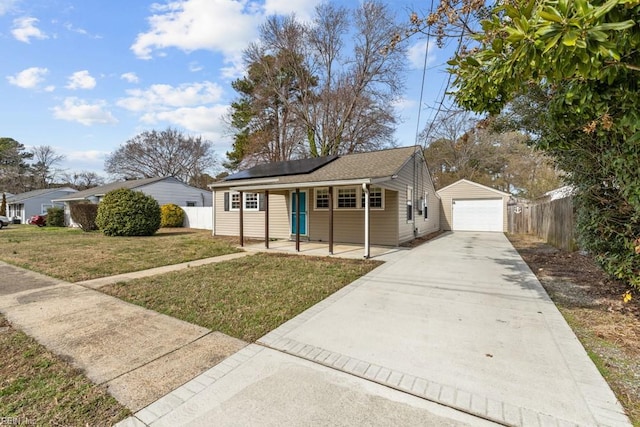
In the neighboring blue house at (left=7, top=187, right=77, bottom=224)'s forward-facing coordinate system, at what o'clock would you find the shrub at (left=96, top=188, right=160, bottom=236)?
The shrub is roughly at 10 o'clock from the neighboring blue house.

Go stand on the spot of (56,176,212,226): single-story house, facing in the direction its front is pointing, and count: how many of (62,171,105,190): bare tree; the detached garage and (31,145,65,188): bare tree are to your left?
1

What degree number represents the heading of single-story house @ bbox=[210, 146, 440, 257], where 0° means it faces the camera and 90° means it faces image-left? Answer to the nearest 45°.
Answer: approximately 45°

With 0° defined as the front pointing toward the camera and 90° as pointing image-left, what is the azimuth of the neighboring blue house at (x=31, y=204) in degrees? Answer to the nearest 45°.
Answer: approximately 45°

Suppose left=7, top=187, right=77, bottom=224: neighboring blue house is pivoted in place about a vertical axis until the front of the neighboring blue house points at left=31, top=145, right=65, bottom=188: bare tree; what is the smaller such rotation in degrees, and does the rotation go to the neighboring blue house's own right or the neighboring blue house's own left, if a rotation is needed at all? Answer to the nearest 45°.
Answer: approximately 135° to the neighboring blue house's own right

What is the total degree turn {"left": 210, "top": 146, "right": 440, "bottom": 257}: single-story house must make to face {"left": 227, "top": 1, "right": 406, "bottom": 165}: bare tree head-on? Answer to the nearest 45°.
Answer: approximately 135° to its right

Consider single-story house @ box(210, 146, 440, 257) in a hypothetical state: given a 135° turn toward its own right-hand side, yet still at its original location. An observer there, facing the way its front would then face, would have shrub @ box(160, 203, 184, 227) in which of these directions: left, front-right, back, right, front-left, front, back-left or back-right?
front-left

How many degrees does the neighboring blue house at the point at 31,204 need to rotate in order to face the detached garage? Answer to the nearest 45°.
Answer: approximately 90° to its left

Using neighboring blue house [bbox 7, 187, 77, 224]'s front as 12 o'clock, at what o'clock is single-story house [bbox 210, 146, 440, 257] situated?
The single-story house is roughly at 10 o'clock from the neighboring blue house.

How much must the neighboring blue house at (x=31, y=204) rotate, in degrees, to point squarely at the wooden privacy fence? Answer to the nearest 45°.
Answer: approximately 45° to its left

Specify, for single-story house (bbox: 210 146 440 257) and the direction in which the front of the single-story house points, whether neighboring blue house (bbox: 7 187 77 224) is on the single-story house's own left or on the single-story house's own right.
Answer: on the single-story house's own right

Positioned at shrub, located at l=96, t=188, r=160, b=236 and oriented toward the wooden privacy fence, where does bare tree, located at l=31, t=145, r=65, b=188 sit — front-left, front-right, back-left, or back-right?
back-left
